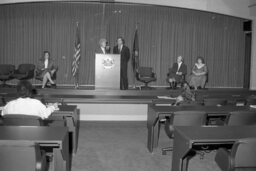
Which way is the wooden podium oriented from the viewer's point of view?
toward the camera

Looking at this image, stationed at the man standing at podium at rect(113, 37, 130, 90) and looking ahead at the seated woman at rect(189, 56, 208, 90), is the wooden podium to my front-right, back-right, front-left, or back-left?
back-right

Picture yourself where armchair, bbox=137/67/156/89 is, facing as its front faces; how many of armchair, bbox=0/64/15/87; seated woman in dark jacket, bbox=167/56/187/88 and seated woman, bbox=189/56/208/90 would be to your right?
1

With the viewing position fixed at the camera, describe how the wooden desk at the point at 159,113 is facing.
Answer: facing the viewer

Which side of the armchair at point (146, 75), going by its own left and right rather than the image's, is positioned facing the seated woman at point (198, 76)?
left

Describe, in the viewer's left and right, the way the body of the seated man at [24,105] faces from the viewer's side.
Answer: facing away from the viewer

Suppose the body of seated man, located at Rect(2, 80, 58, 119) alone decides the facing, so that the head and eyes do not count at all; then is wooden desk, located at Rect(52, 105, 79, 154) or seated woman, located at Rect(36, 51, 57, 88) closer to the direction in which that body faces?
the seated woman

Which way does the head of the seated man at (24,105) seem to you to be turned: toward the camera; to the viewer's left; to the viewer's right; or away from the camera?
away from the camera

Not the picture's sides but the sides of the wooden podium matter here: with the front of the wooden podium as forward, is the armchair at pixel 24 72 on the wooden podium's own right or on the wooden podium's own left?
on the wooden podium's own right

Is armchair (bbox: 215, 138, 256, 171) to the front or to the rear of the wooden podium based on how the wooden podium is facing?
to the front

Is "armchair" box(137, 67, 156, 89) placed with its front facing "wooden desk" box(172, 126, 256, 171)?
yes

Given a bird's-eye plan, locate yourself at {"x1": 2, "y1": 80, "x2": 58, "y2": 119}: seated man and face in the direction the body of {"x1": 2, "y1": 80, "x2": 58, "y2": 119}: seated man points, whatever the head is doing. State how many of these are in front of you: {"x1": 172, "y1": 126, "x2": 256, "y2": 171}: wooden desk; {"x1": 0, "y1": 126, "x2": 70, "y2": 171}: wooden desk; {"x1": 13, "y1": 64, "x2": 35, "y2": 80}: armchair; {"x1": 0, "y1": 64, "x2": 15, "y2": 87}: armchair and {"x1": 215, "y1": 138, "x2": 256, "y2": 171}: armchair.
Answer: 2

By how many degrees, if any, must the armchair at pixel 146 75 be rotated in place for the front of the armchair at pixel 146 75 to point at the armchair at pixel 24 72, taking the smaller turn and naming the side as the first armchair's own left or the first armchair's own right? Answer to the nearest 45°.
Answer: approximately 90° to the first armchair's own right
